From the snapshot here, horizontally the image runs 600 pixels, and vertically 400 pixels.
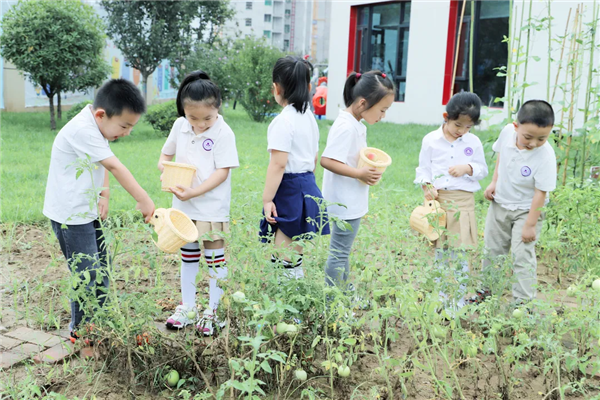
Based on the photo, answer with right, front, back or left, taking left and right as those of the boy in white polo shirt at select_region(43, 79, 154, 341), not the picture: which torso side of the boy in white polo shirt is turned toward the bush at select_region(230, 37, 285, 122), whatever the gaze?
left

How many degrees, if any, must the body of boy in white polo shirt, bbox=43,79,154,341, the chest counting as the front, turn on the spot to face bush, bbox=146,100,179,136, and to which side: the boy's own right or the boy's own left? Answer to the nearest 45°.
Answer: approximately 90° to the boy's own left

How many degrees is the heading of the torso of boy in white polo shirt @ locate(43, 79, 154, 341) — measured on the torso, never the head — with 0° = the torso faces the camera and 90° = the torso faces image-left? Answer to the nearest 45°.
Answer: approximately 270°

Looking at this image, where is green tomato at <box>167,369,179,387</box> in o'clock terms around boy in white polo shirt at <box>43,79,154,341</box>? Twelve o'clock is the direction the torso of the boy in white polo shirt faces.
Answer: The green tomato is roughly at 2 o'clock from the boy in white polo shirt.
